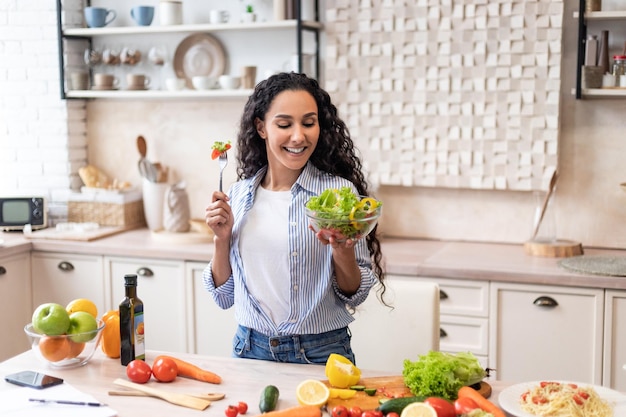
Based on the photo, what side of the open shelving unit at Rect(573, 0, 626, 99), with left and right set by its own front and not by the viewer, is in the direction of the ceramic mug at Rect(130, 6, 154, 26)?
right

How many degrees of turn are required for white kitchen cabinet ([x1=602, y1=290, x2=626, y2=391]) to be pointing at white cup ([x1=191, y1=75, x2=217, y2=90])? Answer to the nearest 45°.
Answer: approximately 90° to its right

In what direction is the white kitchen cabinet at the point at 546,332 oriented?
toward the camera

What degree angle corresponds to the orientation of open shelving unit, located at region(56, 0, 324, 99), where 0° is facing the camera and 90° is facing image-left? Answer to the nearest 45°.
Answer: approximately 0°

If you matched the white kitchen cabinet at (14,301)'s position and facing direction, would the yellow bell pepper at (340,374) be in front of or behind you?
in front

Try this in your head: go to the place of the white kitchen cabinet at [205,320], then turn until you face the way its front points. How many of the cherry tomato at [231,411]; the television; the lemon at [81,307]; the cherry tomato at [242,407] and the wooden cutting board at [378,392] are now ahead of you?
4

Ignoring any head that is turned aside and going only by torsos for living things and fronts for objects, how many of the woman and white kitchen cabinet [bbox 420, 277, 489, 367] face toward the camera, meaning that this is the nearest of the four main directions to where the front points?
2

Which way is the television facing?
toward the camera

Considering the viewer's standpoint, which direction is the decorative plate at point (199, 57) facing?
facing the viewer

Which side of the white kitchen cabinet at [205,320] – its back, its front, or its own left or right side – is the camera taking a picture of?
front

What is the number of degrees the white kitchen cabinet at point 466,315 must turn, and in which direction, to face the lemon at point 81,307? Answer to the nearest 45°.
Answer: approximately 45° to its right

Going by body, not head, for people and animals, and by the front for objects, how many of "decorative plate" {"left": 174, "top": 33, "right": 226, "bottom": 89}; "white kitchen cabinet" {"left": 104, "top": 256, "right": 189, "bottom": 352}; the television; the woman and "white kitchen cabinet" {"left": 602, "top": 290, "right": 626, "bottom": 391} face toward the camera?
5

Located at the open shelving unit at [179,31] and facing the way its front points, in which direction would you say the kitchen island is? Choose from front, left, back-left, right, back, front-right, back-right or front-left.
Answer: front

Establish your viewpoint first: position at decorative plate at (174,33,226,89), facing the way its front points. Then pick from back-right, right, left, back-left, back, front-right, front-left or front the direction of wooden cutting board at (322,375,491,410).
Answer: front

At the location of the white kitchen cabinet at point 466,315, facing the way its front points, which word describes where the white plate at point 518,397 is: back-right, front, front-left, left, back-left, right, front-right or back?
front

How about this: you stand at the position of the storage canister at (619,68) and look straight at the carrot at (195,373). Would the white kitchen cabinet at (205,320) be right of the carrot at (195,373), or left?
right

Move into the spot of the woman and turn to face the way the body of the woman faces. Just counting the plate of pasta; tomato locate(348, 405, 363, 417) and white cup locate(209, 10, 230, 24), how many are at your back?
1

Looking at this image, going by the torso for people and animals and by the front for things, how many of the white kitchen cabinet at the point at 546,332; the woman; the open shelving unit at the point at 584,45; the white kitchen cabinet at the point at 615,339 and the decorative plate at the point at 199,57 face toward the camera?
5
